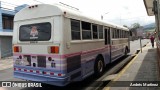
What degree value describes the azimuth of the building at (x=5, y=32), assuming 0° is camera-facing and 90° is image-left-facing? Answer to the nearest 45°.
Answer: approximately 315°

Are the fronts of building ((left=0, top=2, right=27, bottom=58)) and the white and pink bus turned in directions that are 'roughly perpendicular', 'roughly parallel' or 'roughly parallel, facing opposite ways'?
roughly perpendicular

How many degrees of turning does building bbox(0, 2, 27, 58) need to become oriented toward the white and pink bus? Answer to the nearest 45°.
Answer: approximately 45° to its right

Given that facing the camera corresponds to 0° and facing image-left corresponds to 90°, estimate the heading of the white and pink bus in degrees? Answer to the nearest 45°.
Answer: approximately 225°

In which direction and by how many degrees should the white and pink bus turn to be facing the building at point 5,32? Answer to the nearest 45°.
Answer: approximately 45° to its left

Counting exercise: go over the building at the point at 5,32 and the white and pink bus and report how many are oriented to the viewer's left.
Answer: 0
